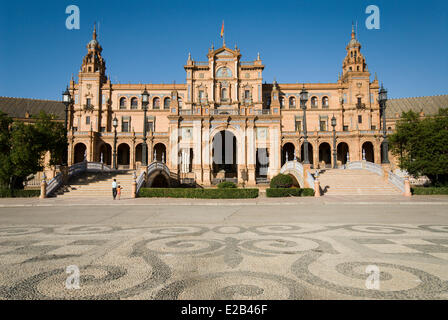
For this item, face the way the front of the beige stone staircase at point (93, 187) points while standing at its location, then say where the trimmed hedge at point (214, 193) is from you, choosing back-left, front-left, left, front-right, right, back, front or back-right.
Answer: front-left

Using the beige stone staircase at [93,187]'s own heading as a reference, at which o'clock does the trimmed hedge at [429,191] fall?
The trimmed hedge is roughly at 10 o'clock from the beige stone staircase.

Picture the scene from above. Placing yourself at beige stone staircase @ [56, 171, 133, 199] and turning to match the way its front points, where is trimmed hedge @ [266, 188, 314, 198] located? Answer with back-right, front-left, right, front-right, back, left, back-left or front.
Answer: front-left

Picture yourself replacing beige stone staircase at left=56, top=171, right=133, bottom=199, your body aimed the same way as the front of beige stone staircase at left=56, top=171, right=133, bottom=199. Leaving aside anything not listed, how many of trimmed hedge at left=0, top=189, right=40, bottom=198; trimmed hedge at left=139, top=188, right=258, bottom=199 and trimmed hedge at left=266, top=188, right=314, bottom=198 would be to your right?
1

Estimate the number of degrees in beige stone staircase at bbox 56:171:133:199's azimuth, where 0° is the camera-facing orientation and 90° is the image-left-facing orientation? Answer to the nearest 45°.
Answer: approximately 0°

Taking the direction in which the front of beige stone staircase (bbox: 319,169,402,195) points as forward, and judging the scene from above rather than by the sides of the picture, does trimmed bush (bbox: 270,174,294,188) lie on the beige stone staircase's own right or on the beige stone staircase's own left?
on the beige stone staircase's own right

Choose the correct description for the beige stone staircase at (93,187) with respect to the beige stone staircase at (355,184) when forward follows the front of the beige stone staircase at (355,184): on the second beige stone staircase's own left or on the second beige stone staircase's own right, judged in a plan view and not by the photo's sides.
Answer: on the second beige stone staircase's own right

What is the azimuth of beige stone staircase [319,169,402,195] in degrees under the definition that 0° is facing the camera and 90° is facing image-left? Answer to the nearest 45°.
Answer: approximately 0°

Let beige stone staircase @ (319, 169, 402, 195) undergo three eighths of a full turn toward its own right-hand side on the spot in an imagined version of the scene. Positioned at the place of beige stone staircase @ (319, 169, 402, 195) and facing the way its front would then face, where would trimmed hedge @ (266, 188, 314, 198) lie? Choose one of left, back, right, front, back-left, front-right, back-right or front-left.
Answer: left

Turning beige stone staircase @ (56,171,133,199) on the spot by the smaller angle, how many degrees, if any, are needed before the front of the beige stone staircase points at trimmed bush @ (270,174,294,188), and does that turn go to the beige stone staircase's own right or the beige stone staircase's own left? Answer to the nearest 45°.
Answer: approximately 90° to the beige stone staircase's own left

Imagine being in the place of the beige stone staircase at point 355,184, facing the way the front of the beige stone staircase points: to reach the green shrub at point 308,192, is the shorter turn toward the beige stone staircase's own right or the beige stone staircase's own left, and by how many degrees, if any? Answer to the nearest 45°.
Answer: approximately 45° to the beige stone staircase's own right

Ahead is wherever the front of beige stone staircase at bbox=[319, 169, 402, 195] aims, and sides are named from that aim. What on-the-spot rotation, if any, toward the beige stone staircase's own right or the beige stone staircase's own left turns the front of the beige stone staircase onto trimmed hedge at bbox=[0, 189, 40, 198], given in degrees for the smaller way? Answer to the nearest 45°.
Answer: approximately 45° to the beige stone staircase's own right

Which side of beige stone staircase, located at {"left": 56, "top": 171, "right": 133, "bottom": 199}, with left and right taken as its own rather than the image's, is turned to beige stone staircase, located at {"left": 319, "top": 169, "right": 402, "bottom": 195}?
left

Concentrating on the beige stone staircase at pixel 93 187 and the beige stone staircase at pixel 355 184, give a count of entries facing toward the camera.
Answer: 2
